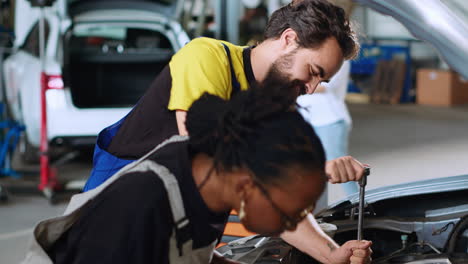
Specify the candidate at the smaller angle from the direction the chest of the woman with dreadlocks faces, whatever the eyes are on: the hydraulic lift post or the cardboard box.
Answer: the cardboard box

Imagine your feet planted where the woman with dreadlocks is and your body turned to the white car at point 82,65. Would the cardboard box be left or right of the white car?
right

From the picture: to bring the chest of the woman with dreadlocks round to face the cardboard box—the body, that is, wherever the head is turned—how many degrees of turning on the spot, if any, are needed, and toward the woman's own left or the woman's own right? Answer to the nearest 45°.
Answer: approximately 45° to the woman's own left

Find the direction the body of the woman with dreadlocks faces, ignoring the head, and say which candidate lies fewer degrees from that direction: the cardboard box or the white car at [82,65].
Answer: the cardboard box

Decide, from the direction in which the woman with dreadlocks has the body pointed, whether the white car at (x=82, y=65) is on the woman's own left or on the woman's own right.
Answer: on the woman's own left

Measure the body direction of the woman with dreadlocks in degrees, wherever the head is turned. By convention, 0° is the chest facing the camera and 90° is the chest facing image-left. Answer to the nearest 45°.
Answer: approximately 270°

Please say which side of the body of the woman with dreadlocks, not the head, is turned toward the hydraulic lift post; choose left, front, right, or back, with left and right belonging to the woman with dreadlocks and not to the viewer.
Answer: left
